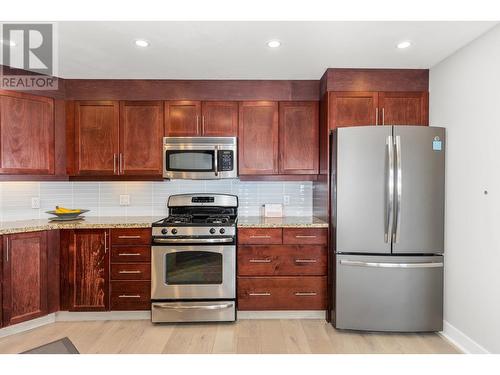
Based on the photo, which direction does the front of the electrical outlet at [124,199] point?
toward the camera

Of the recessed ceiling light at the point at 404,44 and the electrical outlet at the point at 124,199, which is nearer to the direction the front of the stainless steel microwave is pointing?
the recessed ceiling light

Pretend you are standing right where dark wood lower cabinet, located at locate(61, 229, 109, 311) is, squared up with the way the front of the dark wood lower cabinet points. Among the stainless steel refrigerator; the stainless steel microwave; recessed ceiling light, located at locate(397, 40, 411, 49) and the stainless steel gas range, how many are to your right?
0

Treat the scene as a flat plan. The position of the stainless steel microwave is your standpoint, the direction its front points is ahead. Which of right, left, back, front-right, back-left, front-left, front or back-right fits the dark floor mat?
front

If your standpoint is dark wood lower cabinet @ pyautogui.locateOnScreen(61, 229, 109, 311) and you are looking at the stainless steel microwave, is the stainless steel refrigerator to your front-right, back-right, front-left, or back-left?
front-right

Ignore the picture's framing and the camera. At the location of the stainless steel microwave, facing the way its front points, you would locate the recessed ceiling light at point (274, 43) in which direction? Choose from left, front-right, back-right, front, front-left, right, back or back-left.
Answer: front-left

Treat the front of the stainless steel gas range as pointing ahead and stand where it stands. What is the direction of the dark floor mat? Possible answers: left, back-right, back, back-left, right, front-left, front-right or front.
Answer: front

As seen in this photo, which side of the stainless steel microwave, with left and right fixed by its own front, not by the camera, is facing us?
front

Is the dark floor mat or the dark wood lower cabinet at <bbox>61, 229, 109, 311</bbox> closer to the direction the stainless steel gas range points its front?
the dark floor mat

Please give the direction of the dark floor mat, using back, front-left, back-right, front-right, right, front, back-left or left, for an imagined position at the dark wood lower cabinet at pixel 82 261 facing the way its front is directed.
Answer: front

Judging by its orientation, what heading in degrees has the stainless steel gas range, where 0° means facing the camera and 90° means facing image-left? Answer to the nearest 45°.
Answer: approximately 0°

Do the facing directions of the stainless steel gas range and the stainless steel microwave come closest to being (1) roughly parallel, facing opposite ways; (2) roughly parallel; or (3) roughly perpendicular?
roughly parallel

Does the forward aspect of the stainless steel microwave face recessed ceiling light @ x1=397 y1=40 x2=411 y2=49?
no

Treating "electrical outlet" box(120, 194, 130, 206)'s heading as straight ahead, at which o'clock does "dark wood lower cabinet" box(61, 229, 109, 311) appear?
The dark wood lower cabinet is roughly at 1 o'clock from the electrical outlet.

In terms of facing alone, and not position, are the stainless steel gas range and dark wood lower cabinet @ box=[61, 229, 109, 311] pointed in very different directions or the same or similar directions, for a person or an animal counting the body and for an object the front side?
same or similar directions

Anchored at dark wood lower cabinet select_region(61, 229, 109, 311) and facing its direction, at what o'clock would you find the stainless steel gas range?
The stainless steel gas range is roughly at 10 o'clock from the dark wood lower cabinet.

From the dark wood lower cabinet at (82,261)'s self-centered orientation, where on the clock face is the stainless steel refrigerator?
The stainless steel refrigerator is roughly at 10 o'clock from the dark wood lower cabinet.
